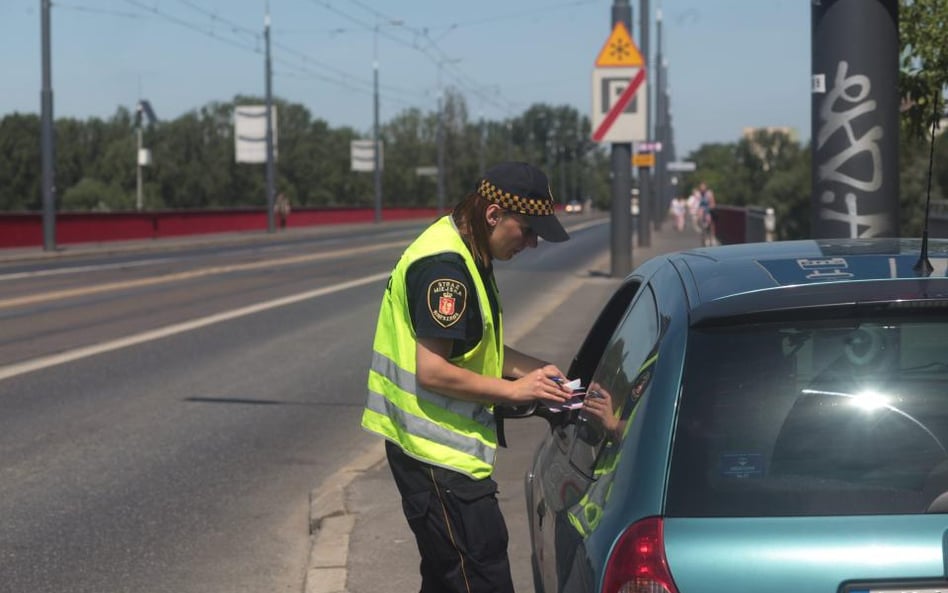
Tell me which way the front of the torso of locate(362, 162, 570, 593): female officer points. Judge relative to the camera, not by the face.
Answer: to the viewer's right

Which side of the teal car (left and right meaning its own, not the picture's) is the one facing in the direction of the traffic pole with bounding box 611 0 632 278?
front

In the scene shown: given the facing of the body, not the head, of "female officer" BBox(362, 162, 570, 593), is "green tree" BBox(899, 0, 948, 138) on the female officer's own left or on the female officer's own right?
on the female officer's own left

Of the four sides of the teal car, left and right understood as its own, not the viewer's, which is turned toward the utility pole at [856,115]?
front

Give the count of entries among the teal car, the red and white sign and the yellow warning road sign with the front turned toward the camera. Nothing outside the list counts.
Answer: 2

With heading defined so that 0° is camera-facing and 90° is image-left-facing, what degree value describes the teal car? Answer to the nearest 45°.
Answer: approximately 180°

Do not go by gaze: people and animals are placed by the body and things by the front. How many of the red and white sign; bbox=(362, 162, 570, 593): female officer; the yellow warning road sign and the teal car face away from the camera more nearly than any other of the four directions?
1

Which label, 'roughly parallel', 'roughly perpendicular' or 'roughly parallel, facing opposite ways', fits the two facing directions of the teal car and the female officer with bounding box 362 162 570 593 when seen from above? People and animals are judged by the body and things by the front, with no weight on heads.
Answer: roughly perpendicular

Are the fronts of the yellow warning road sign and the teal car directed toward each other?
yes

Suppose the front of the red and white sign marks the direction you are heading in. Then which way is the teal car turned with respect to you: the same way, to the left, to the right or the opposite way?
the opposite way

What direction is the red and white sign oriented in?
toward the camera

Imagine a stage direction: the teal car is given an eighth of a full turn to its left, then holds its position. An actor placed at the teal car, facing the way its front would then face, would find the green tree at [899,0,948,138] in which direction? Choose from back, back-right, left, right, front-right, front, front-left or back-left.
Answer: front-right

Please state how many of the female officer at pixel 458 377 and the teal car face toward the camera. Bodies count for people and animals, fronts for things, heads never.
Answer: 0

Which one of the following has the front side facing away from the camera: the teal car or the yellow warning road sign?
the teal car

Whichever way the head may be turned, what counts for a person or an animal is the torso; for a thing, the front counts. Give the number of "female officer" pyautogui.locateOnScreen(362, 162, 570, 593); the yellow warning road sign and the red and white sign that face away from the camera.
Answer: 0

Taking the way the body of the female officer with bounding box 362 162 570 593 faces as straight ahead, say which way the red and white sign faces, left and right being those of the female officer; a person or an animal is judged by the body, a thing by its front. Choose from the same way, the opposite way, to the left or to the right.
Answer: to the right

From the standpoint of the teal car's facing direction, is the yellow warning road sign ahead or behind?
ahead

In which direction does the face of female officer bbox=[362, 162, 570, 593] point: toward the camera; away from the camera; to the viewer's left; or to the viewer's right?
to the viewer's right
